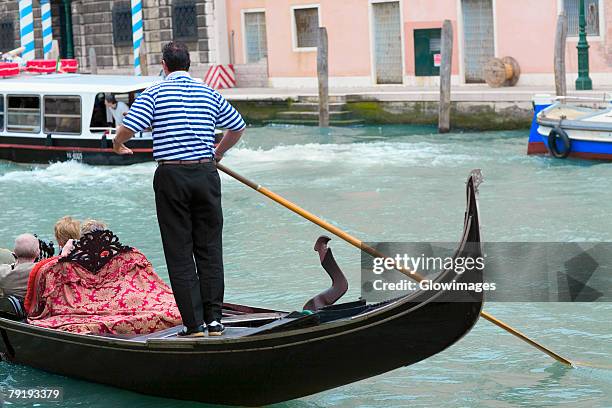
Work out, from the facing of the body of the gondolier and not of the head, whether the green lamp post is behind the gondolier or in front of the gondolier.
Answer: in front

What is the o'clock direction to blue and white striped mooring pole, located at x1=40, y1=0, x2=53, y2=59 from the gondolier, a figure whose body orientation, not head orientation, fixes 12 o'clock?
The blue and white striped mooring pole is roughly at 12 o'clock from the gondolier.

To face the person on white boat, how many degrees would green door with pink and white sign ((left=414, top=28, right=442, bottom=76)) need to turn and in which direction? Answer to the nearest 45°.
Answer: approximately 45° to its right

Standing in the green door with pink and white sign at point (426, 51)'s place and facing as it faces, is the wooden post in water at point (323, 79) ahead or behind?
ahead

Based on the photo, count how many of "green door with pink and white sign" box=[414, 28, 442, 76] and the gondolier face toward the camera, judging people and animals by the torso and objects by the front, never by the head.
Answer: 1

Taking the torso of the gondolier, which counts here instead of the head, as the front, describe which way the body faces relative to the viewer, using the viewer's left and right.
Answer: facing away from the viewer

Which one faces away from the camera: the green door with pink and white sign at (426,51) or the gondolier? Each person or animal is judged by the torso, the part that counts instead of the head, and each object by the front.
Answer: the gondolier

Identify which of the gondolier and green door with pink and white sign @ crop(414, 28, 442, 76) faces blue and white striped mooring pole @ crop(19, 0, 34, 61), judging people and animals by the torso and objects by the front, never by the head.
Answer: the gondolier

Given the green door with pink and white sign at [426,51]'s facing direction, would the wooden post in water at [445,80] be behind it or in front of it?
in front

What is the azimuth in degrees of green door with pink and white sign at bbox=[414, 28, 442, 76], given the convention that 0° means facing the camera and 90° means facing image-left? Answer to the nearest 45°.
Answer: approximately 0°

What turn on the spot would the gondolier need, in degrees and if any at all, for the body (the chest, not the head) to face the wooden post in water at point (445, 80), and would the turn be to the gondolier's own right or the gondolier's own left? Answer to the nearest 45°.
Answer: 0° — they already face it

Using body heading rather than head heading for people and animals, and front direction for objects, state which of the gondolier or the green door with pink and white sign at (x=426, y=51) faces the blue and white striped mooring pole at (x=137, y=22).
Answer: the gondolier

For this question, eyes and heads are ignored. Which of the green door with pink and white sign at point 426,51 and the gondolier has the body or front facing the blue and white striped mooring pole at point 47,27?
the gondolier
